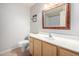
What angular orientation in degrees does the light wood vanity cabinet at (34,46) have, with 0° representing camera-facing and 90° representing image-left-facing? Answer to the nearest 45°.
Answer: approximately 45°

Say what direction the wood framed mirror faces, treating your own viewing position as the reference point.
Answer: facing the viewer and to the left of the viewer

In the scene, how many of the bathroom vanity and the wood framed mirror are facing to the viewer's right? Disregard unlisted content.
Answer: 0
